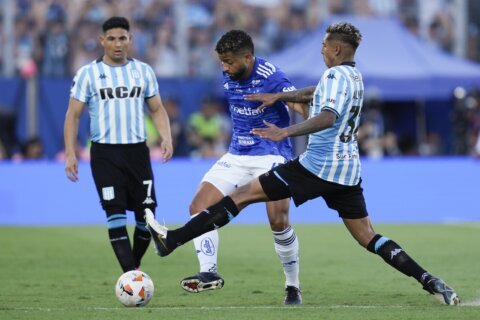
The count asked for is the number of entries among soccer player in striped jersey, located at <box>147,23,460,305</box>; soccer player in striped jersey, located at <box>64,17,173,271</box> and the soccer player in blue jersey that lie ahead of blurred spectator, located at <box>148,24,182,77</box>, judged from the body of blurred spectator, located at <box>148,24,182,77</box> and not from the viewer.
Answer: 3

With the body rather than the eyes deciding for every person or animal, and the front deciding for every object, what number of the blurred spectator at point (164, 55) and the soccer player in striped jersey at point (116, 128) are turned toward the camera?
2

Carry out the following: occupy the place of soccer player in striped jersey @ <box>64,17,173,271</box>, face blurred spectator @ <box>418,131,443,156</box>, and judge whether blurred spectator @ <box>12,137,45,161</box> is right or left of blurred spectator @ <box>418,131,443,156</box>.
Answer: left

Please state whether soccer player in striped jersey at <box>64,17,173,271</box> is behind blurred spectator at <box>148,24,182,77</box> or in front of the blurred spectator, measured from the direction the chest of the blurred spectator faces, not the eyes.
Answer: in front

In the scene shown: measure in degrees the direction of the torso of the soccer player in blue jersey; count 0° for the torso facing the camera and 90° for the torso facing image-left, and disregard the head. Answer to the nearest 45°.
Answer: approximately 45°

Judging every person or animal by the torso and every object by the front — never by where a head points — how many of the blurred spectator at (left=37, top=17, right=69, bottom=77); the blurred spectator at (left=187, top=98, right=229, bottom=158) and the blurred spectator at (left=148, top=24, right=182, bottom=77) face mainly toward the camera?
3

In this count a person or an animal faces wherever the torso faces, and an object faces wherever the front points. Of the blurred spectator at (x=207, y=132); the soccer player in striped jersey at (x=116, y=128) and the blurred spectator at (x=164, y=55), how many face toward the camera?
3

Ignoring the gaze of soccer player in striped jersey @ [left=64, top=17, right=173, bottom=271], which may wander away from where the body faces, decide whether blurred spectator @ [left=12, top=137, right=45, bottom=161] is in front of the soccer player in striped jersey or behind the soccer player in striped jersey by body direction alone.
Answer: behind

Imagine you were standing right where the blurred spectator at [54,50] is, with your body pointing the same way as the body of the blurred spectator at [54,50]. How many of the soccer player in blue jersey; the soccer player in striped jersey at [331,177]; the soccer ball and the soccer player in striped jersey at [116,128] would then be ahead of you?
4

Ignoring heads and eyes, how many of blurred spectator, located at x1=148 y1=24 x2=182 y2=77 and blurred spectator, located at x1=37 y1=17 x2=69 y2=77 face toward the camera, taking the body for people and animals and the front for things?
2
